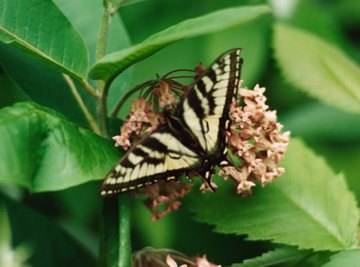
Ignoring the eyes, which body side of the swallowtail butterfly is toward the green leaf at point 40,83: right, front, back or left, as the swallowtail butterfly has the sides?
front

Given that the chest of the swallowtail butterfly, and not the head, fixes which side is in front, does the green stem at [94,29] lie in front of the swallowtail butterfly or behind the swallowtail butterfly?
in front

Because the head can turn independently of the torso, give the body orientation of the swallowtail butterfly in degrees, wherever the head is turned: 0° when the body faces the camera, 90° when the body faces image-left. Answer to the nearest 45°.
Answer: approximately 135°
